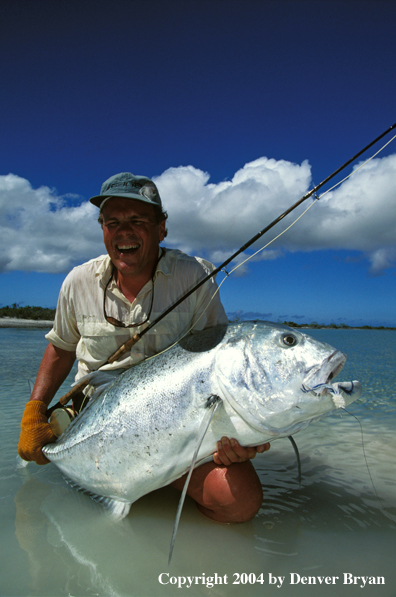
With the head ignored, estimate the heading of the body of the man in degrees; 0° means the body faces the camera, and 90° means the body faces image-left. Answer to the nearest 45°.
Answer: approximately 0°

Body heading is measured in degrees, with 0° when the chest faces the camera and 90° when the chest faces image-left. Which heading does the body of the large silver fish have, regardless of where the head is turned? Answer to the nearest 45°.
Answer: approximately 270°
